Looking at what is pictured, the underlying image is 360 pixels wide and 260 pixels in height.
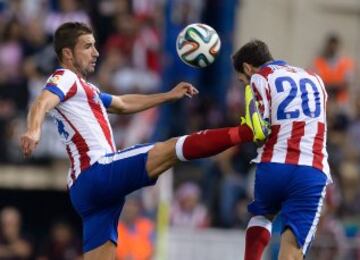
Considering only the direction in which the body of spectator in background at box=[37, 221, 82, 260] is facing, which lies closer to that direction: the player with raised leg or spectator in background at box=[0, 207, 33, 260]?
the player with raised leg

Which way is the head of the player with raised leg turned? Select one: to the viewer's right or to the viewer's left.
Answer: to the viewer's right

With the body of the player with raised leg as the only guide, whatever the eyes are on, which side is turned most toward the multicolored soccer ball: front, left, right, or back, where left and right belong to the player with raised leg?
front

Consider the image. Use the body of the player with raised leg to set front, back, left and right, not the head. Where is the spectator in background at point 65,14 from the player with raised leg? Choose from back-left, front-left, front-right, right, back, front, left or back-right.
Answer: left

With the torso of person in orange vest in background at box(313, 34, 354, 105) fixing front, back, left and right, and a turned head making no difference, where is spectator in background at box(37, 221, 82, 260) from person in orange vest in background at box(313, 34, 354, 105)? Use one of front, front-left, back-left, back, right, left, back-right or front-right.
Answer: front-right

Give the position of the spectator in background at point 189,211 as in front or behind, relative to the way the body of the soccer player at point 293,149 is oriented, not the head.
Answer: in front

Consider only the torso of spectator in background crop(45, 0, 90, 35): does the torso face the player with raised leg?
yes

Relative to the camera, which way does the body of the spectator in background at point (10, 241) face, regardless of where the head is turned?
toward the camera

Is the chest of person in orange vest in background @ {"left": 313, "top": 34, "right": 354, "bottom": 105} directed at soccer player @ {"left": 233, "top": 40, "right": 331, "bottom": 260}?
yes

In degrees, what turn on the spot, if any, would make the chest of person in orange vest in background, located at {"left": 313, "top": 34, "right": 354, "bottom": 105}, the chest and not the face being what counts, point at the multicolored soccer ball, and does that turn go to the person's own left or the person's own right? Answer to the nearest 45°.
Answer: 0° — they already face it

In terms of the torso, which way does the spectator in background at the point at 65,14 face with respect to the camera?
toward the camera

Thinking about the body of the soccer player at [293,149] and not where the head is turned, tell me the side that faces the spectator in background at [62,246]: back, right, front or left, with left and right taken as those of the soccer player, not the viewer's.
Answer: front

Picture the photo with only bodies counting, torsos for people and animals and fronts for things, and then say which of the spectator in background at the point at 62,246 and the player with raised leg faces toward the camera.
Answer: the spectator in background
